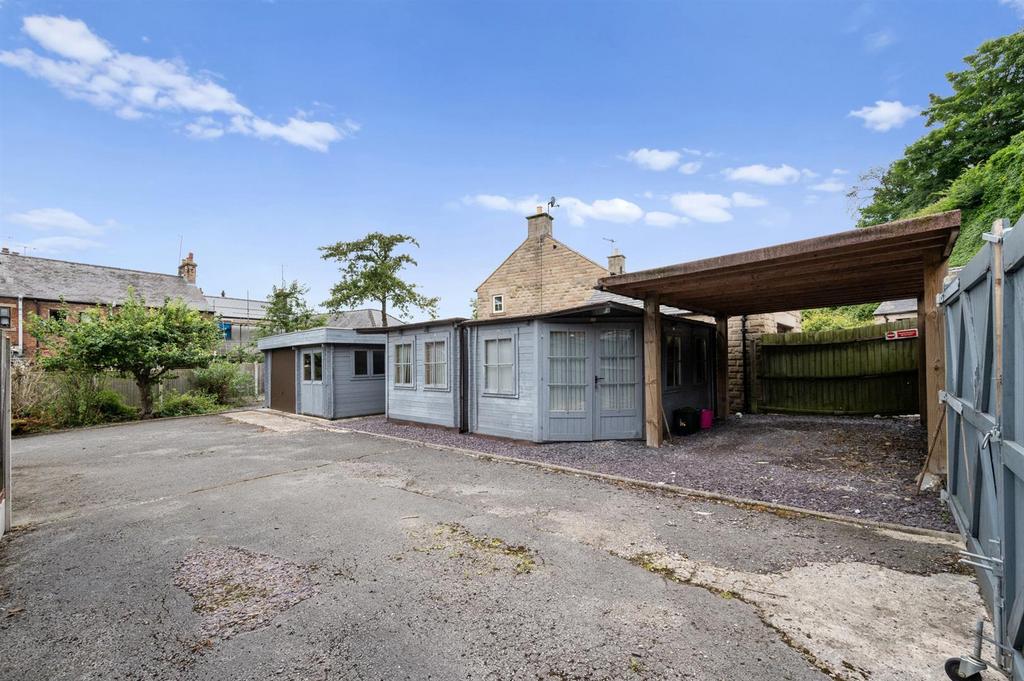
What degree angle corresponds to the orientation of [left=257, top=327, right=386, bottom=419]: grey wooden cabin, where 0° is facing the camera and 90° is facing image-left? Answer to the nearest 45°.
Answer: approximately 45°

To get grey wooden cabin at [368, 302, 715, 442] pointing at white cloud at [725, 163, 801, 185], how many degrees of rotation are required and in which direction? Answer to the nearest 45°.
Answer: approximately 135° to its left

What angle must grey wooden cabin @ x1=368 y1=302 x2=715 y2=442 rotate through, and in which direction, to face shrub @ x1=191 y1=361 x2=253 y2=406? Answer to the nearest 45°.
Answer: approximately 135° to its right

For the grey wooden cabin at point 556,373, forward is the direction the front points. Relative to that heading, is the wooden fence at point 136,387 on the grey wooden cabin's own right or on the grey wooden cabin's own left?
on the grey wooden cabin's own right

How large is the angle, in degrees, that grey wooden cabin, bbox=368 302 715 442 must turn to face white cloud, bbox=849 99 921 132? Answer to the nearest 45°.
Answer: approximately 135° to its left

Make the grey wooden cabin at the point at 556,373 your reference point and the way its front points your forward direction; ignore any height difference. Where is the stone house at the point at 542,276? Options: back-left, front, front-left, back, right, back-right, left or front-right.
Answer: back

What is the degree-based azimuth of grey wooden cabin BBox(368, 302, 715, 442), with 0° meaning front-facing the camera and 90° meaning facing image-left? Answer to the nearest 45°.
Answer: approximately 0°

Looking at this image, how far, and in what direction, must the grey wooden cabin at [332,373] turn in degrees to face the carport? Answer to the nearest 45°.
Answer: approximately 90° to its left
